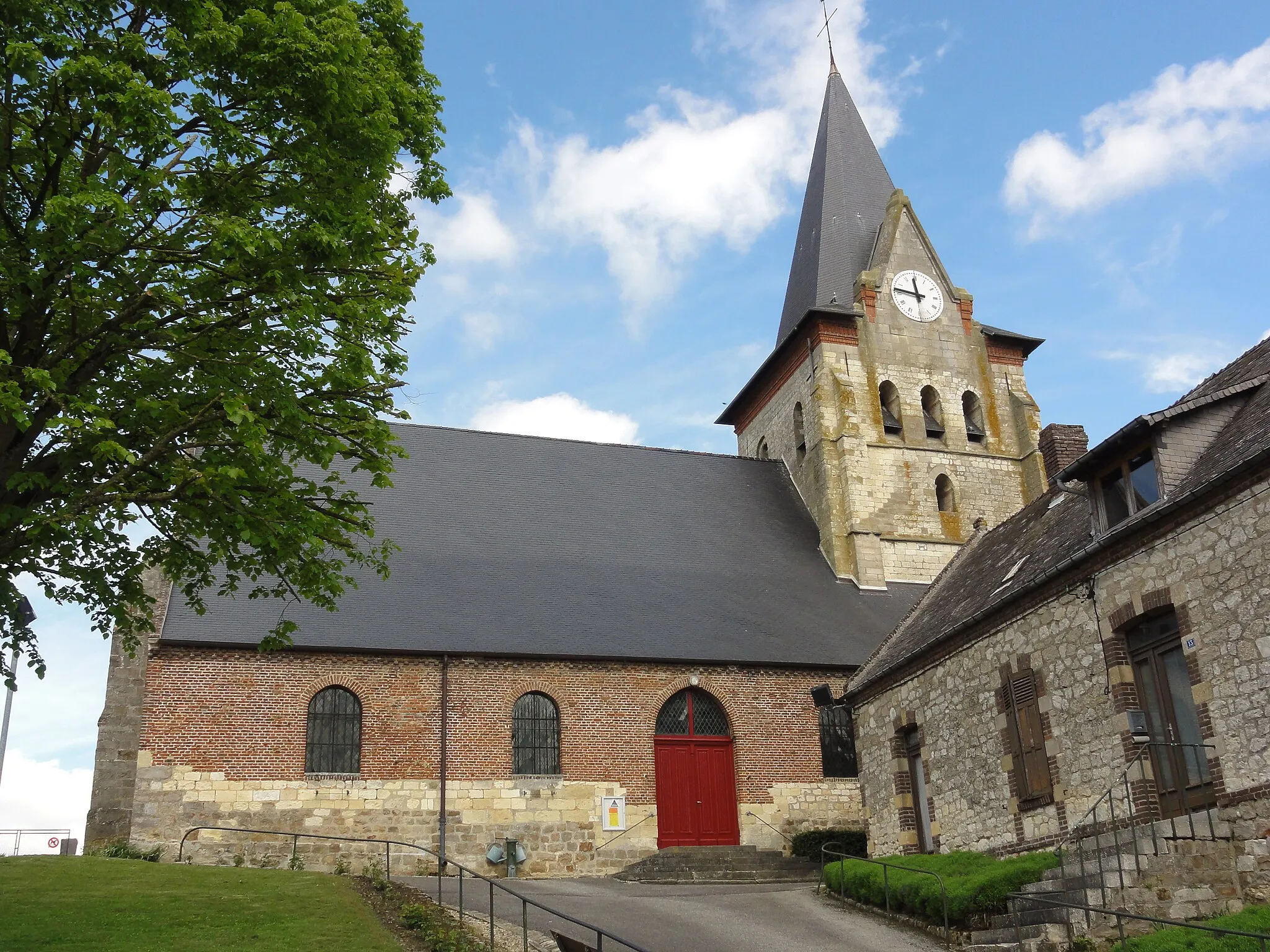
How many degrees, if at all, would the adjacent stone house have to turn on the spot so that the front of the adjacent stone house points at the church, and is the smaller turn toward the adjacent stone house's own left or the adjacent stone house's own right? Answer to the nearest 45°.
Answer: approximately 90° to the adjacent stone house's own right

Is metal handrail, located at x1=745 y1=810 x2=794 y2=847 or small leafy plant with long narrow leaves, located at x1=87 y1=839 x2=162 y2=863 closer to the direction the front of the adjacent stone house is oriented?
the small leafy plant with long narrow leaves

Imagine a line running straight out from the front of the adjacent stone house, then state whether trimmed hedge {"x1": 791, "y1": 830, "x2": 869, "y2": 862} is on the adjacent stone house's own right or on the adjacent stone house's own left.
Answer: on the adjacent stone house's own right

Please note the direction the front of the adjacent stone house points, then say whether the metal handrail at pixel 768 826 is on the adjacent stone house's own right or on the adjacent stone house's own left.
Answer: on the adjacent stone house's own right

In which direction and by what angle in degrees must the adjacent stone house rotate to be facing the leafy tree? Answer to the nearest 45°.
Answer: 0° — it already faces it

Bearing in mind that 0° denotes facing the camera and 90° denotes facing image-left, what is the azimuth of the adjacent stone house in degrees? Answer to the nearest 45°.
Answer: approximately 45°

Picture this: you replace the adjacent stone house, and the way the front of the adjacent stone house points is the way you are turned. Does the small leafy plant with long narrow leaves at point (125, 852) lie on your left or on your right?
on your right

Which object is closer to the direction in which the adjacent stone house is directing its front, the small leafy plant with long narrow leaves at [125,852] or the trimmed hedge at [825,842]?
the small leafy plant with long narrow leaves

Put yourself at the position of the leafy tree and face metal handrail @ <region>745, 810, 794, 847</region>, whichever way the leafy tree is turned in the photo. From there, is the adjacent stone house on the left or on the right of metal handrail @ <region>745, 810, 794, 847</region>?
right
